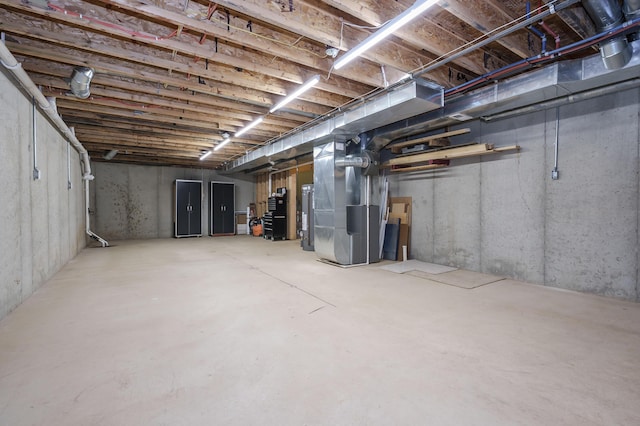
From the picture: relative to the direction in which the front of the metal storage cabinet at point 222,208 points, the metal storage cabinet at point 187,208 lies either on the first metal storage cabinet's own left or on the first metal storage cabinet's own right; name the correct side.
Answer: on the first metal storage cabinet's own right

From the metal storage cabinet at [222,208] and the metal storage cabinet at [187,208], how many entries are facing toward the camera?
2

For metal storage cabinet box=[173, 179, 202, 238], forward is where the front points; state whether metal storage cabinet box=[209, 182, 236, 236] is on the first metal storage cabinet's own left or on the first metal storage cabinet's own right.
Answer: on the first metal storage cabinet's own left

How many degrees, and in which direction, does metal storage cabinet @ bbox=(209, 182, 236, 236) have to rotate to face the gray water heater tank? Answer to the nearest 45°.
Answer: approximately 45° to its left

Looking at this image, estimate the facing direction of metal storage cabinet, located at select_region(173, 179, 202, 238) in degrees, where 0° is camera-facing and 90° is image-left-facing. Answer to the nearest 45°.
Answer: approximately 0°

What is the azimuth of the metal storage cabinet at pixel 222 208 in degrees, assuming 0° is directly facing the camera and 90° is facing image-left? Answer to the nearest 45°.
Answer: approximately 0°

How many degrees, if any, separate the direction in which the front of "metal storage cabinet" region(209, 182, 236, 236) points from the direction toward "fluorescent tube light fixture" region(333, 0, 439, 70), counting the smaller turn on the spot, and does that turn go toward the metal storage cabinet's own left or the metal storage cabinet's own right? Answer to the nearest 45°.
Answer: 0° — it already faces it

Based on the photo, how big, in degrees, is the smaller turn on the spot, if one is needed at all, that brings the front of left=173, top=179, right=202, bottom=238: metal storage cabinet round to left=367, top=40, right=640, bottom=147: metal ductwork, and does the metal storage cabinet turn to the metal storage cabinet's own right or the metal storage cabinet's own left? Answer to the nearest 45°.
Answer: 0° — it already faces it
